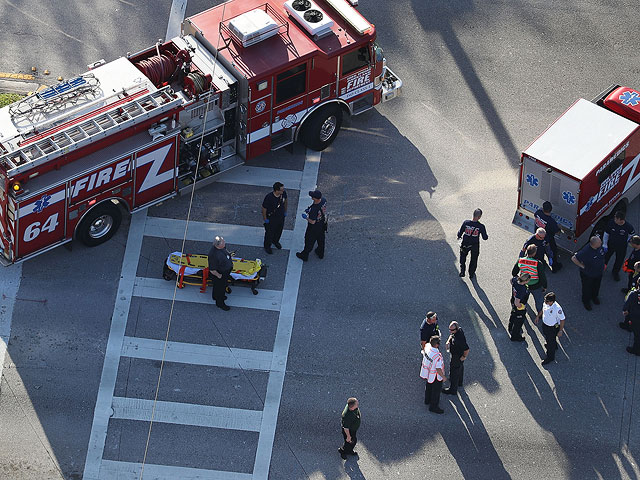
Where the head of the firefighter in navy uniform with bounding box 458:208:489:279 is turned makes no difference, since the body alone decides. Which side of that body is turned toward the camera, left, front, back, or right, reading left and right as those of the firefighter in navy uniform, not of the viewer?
back

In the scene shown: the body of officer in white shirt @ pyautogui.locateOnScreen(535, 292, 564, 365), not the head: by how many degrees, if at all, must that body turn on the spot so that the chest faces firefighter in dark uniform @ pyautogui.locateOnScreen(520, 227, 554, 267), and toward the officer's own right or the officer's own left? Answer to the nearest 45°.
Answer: approximately 135° to the officer's own right

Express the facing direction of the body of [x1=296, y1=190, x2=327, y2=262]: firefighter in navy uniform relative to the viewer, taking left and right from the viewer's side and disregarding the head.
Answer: facing the viewer and to the left of the viewer

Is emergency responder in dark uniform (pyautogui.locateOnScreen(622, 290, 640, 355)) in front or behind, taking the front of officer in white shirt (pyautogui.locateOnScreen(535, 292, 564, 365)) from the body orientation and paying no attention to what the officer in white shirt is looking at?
behind

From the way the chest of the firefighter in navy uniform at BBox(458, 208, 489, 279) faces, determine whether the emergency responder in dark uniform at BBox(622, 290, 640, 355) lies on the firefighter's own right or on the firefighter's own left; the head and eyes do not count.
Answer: on the firefighter's own right

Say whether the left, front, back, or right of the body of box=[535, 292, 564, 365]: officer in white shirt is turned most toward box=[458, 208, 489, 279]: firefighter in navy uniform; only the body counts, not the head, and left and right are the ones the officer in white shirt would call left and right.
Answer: right

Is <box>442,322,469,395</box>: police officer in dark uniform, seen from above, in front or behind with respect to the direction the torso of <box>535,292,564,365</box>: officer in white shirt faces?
in front
